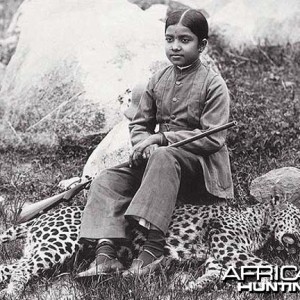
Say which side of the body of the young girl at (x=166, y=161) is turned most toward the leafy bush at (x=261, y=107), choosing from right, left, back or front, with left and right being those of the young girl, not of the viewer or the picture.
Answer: back

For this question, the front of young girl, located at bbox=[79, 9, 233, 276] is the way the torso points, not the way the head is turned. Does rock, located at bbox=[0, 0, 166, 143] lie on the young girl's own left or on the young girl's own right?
on the young girl's own right

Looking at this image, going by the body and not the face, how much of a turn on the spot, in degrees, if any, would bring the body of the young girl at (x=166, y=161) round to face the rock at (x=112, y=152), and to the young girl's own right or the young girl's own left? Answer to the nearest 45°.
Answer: approximately 135° to the young girl's own right

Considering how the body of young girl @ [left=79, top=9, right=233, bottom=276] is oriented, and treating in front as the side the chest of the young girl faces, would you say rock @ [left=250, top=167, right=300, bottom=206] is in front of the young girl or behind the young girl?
behind
